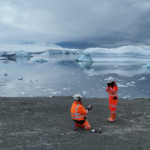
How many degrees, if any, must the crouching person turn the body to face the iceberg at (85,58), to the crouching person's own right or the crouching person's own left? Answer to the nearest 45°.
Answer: approximately 45° to the crouching person's own left

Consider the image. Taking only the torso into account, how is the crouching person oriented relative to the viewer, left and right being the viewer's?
facing away from the viewer and to the right of the viewer

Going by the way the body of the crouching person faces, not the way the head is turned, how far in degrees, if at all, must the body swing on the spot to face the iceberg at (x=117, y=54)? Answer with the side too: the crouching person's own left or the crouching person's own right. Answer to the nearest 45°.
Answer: approximately 45° to the crouching person's own left
